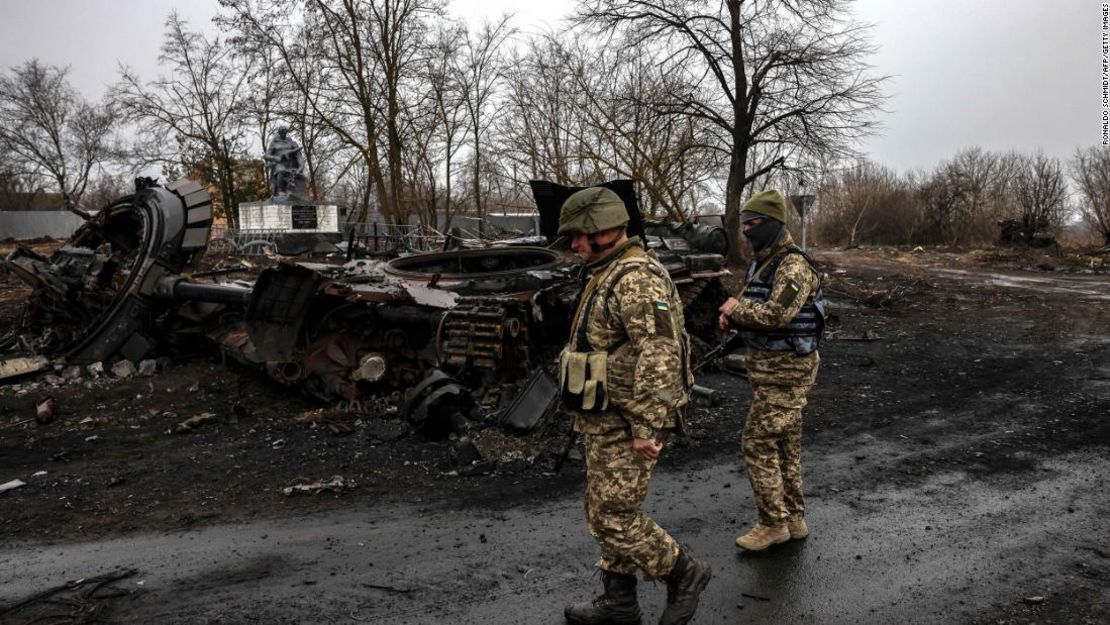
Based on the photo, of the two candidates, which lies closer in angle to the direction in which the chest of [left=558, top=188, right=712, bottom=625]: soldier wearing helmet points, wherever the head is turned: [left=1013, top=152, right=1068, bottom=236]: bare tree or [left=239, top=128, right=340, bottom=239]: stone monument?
the stone monument

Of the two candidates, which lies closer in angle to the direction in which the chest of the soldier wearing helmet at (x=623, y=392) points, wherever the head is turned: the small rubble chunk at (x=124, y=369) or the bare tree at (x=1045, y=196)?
the small rubble chunk

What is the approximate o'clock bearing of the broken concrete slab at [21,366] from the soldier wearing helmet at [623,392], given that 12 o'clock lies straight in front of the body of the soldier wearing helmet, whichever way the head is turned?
The broken concrete slab is roughly at 1 o'clock from the soldier wearing helmet.

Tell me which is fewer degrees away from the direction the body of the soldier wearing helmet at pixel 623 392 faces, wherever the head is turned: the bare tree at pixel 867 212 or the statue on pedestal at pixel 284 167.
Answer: the statue on pedestal

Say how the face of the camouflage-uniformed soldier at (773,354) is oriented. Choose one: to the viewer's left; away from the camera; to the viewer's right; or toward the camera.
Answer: to the viewer's left

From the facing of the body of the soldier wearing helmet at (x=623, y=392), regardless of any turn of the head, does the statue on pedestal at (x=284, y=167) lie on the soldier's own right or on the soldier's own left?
on the soldier's own right

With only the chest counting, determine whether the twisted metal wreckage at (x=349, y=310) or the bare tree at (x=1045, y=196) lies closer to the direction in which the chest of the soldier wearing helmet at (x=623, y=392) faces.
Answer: the twisted metal wreckage

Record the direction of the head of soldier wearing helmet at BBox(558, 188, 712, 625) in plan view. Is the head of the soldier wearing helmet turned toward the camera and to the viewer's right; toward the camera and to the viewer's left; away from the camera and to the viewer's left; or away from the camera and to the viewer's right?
toward the camera and to the viewer's left

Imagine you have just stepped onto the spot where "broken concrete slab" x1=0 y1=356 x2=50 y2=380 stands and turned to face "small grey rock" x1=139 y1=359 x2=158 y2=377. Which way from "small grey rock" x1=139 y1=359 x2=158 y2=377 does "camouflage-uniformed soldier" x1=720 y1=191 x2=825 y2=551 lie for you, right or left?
right

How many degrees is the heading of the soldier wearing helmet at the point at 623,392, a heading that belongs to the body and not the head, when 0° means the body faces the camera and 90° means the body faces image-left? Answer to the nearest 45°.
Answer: approximately 90°

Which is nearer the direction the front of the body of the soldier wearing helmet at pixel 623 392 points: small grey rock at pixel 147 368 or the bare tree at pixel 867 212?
the small grey rock

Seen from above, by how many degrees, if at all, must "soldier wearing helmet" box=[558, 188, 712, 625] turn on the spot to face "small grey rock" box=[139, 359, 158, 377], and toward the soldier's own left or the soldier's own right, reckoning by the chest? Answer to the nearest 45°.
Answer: approximately 45° to the soldier's own right

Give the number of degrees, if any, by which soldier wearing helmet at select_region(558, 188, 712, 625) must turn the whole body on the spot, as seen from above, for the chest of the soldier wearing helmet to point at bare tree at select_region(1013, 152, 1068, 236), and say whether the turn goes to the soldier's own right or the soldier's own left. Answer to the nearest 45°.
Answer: approximately 135° to the soldier's own right
